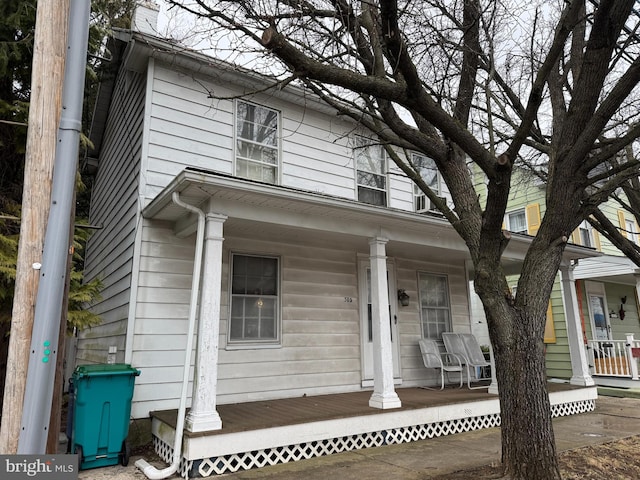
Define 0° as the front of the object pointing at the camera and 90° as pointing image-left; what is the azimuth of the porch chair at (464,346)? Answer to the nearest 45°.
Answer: approximately 315°

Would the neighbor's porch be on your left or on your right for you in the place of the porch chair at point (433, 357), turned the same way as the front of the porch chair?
on your left

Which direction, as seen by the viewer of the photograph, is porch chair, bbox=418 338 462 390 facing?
facing the viewer and to the right of the viewer

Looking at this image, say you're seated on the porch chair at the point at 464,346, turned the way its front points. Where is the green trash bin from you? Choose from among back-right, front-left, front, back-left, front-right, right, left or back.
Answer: right

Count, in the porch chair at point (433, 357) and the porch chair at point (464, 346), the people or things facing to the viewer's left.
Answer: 0

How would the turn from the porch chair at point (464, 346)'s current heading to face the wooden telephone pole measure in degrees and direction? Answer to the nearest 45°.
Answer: approximately 45° to its right

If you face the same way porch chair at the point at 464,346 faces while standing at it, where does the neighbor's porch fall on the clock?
The neighbor's porch is roughly at 9 o'clock from the porch chair.

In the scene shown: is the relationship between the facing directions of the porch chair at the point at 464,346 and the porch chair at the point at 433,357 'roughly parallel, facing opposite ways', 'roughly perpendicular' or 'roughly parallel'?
roughly parallel

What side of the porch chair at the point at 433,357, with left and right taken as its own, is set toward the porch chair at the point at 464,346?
left

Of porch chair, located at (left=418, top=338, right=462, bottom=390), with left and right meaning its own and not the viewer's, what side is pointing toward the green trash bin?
right

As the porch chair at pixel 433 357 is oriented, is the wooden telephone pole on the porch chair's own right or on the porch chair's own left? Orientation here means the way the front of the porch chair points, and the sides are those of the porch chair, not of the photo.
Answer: on the porch chair's own right
